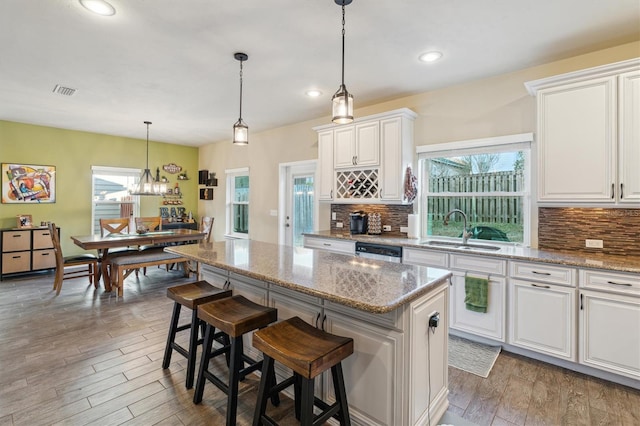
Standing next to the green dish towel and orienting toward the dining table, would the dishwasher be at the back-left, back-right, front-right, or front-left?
front-right

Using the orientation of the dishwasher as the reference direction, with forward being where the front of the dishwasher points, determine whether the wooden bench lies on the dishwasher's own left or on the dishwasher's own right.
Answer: on the dishwasher's own right

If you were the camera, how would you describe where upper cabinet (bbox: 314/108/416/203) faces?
facing the viewer and to the left of the viewer

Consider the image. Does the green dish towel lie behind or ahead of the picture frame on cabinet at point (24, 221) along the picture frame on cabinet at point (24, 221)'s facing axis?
ahead

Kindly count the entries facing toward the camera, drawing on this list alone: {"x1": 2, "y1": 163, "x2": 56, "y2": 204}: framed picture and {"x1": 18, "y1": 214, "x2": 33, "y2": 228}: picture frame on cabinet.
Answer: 2

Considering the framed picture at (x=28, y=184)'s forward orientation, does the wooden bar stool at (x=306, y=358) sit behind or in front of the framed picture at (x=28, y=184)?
in front

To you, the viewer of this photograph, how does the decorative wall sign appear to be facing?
facing the viewer

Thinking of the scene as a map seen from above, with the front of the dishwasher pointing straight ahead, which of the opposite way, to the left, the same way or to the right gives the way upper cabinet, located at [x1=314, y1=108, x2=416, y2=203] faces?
the same way

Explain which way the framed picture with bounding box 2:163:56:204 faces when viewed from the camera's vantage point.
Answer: facing the viewer

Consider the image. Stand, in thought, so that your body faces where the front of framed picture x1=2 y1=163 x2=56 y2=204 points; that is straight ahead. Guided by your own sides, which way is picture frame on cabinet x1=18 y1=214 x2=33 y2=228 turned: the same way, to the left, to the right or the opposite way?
the same way

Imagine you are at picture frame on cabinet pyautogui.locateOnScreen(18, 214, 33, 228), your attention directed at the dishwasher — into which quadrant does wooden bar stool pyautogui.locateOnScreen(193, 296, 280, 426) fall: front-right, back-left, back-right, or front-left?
front-right

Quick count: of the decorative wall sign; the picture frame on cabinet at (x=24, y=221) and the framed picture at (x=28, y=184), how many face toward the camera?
3

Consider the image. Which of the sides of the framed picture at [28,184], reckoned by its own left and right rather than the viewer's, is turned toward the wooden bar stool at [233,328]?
front

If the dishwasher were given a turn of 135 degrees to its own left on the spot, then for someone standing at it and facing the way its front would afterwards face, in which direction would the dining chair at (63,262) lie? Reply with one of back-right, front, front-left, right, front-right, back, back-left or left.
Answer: back

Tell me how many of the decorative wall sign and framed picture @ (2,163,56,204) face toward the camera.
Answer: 2
